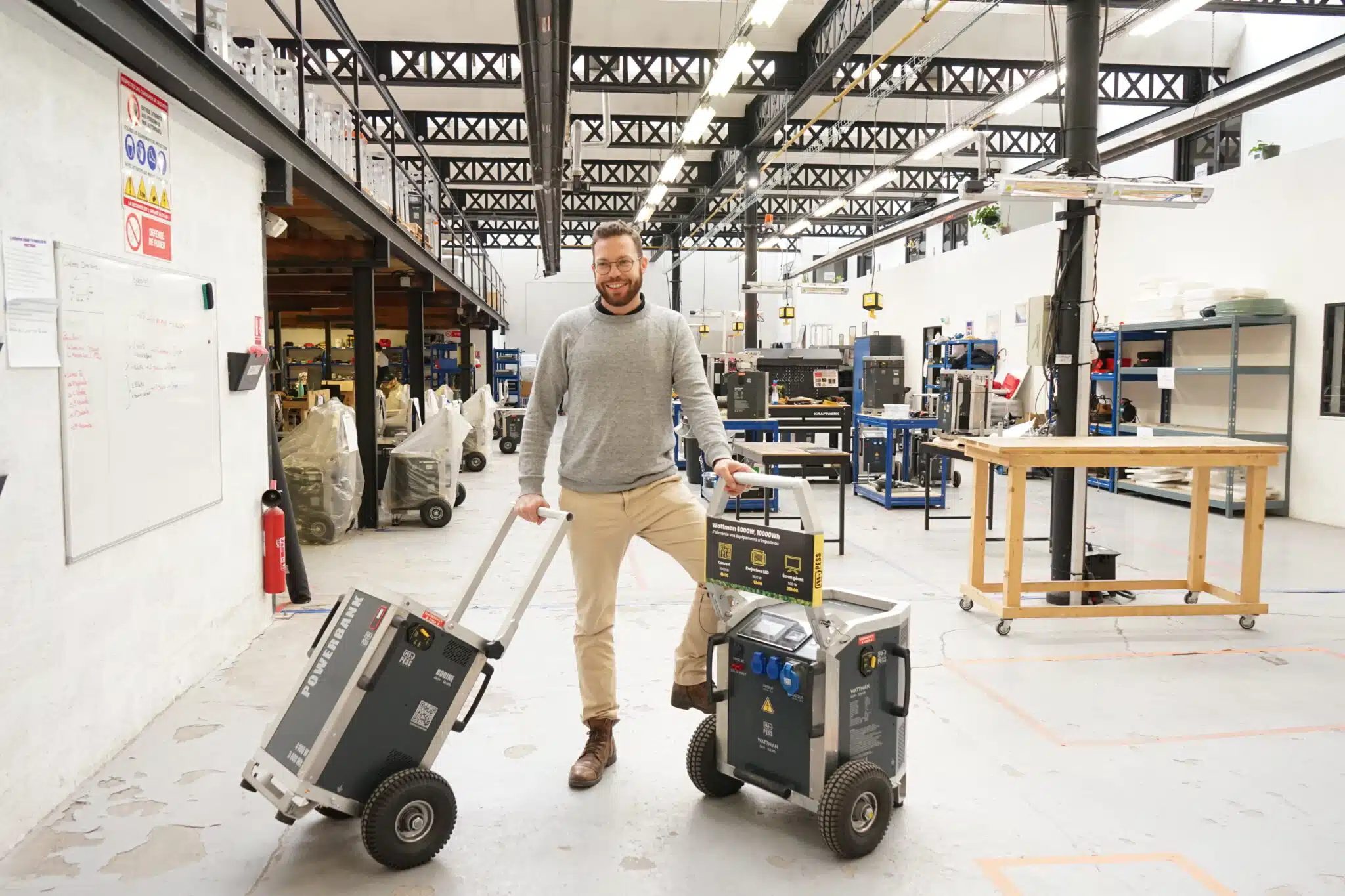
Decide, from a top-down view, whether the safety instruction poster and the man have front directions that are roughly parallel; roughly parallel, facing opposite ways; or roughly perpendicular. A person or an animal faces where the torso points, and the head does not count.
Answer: roughly perpendicular

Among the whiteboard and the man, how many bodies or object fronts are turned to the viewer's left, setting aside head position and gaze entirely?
0

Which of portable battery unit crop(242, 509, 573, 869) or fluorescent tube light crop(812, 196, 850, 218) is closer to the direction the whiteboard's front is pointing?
the portable battery unit

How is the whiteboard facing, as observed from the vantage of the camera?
facing the viewer and to the right of the viewer

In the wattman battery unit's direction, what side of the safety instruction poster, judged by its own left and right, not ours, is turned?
front

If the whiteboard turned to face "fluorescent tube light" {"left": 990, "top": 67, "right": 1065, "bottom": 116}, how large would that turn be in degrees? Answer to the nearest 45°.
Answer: approximately 45° to its left

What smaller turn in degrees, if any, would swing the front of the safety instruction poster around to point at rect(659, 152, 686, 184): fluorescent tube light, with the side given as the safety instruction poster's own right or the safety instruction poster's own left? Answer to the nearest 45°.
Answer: approximately 90° to the safety instruction poster's own left

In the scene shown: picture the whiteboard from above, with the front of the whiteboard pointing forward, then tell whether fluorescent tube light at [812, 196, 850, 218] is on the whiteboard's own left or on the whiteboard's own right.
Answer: on the whiteboard's own left

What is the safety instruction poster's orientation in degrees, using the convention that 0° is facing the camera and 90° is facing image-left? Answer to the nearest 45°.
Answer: approximately 315°

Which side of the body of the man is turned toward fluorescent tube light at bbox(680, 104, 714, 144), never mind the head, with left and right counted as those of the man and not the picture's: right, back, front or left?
back

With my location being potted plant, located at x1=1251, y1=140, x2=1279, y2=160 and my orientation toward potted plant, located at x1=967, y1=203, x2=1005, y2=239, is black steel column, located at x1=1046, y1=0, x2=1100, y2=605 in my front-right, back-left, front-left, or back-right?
back-left

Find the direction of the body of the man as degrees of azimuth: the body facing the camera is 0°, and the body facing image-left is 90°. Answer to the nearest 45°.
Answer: approximately 0°
